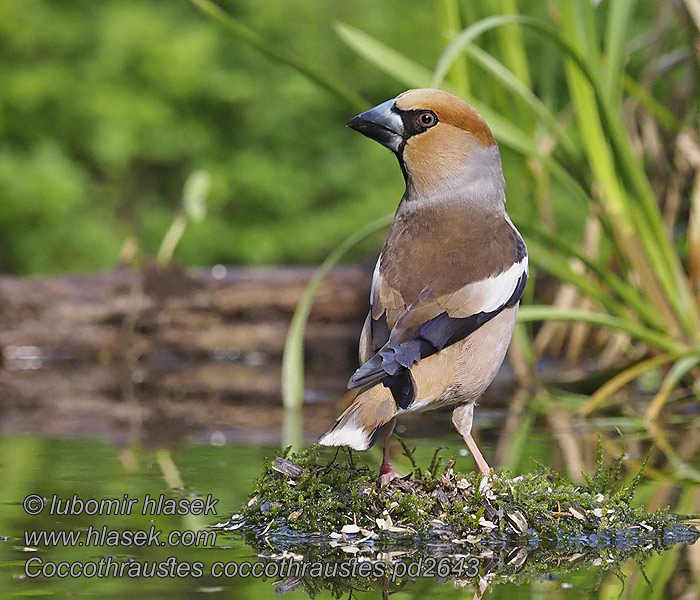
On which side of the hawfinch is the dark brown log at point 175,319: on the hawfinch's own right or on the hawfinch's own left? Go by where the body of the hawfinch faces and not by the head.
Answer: on the hawfinch's own left

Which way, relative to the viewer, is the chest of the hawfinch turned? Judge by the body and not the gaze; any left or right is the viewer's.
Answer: facing away from the viewer and to the right of the viewer

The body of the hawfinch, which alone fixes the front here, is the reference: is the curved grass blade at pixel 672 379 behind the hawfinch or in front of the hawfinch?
in front

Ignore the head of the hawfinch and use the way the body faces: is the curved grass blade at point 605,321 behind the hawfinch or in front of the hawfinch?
in front

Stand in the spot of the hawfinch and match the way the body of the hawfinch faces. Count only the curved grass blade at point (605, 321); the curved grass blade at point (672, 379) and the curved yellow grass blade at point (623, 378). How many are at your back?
0

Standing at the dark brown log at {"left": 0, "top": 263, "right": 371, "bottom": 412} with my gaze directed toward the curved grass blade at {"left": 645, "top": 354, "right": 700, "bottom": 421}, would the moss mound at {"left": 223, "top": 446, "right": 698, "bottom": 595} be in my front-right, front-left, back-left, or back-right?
front-right

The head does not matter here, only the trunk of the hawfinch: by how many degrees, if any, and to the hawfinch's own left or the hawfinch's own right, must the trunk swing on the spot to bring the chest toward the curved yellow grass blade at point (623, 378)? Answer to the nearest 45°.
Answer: approximately 45° to the hawfinch's own left

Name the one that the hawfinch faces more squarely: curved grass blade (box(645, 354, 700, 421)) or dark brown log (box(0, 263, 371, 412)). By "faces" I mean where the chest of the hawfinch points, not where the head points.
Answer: the curved grass blade
